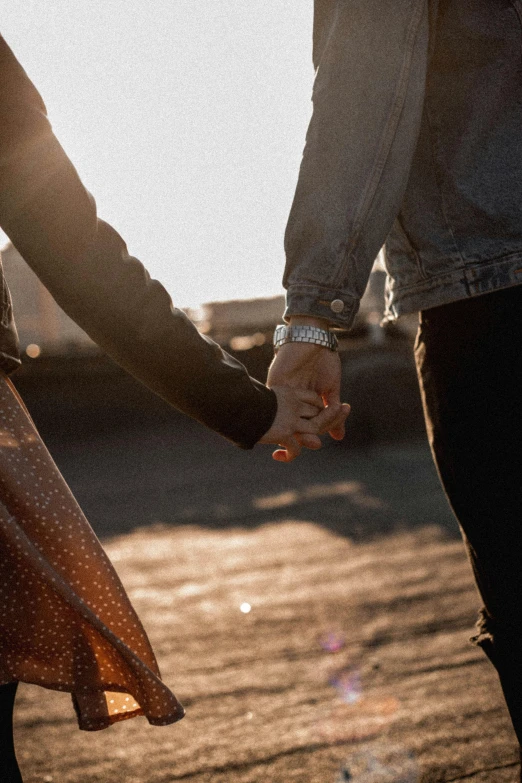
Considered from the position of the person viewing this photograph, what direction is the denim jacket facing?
facing away from the viewer and to the left of the viewer
